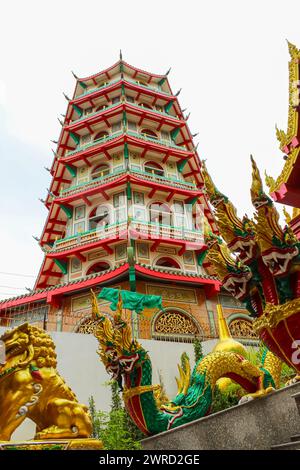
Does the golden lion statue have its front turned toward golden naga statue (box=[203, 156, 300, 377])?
no

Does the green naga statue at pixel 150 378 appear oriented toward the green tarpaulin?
no

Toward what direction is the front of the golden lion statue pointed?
to the viewer's left

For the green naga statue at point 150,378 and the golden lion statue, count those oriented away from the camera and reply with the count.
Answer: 0

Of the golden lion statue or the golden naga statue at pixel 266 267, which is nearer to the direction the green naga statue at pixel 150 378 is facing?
the golden lion statue

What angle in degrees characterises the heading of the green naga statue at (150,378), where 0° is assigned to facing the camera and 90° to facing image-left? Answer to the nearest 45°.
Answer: approximately 45°

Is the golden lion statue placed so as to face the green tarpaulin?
no
